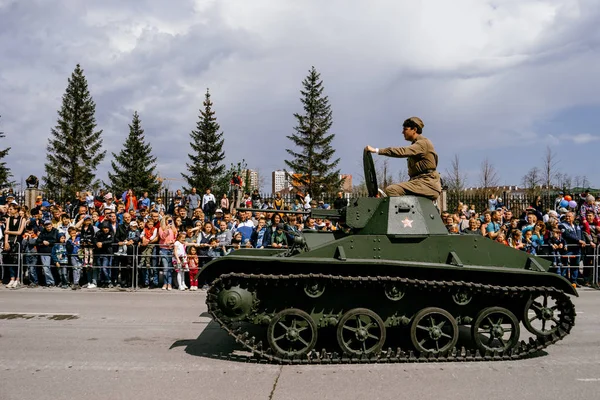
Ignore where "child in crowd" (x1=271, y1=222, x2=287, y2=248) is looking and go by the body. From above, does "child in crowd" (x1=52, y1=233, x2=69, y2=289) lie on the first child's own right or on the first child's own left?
on the first child's own right

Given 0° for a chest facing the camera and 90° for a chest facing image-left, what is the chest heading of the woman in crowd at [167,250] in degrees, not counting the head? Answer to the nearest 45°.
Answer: approximately 0°

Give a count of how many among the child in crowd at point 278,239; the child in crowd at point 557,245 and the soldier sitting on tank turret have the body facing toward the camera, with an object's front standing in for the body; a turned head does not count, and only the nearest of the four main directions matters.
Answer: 2

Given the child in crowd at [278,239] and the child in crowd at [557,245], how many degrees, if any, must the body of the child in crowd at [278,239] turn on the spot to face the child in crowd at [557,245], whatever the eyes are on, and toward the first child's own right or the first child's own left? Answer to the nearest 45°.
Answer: approximately 90° to the first child's own left

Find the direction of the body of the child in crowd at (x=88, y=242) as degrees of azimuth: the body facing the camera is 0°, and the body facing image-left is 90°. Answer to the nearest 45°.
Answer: approximately 0°

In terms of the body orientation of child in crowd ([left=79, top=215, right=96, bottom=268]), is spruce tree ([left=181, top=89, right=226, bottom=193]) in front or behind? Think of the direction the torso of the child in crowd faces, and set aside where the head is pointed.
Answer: behind

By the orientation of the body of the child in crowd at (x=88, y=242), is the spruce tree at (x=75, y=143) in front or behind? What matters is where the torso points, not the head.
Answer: behind
